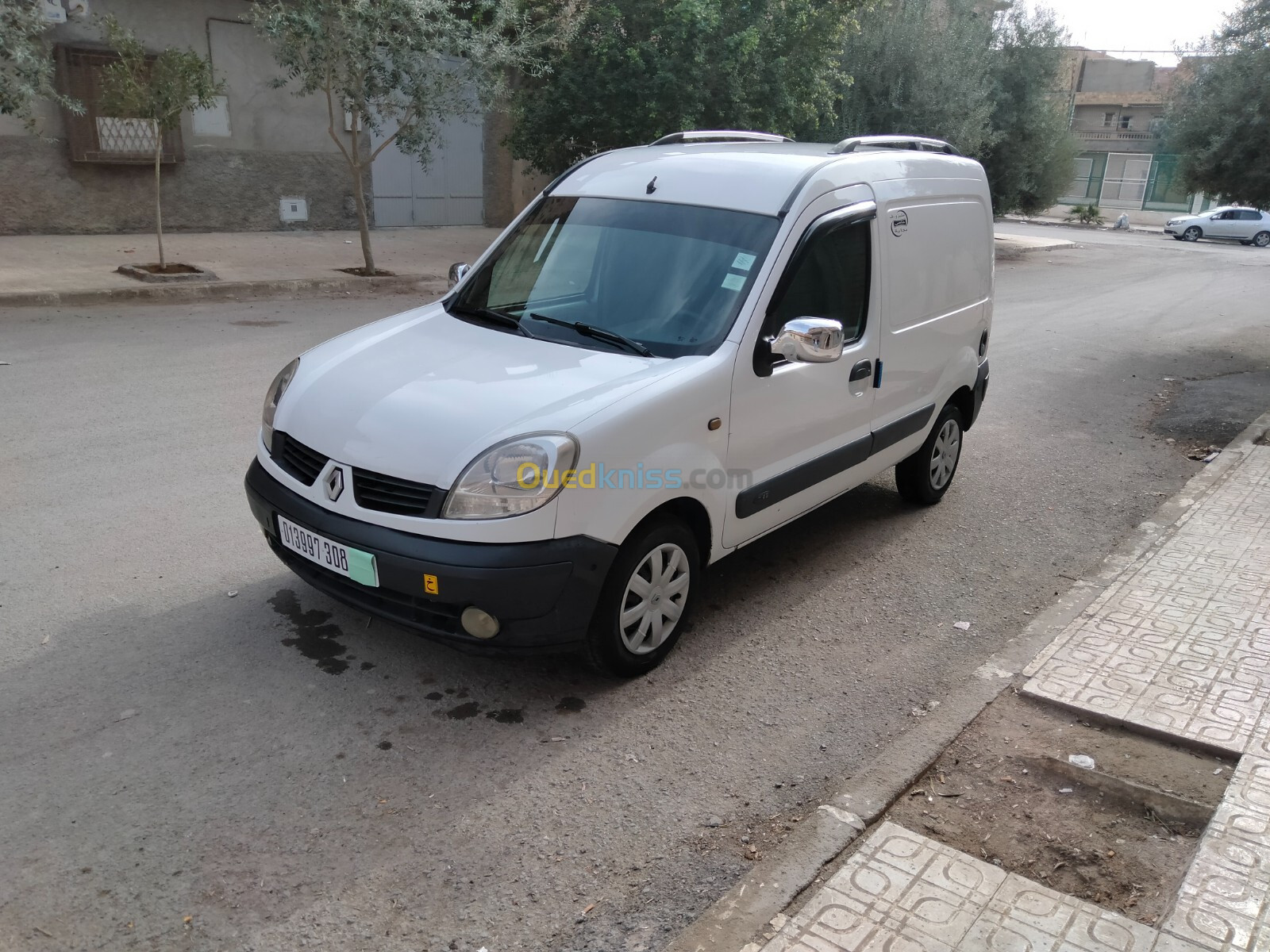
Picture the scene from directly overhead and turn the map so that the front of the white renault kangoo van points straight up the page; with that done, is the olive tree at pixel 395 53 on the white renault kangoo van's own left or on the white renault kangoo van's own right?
on the white renault kangoo van's own right

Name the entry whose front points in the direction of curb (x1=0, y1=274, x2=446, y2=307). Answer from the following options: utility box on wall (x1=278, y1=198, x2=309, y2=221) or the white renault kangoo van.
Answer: the utility box on wall

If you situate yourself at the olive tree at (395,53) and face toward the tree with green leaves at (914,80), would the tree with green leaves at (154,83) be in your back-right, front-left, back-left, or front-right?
back-left

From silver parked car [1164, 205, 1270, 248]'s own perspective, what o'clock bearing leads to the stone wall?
The stone wall is roughly at 10 o'clock from the silver parked car.

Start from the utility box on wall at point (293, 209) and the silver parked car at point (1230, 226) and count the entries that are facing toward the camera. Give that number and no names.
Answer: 1

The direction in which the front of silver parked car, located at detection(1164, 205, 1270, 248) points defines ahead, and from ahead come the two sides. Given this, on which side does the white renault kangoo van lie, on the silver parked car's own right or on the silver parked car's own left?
on the silver parked car's own left

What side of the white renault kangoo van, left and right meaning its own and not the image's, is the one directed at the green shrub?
back

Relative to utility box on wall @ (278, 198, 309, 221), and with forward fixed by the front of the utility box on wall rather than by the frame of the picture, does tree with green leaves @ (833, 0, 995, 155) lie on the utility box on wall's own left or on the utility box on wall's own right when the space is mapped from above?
on the utility box on wall's own left

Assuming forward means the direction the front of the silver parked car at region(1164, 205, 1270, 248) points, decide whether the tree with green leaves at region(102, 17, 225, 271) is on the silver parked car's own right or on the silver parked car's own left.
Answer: on the silver parked car's own left

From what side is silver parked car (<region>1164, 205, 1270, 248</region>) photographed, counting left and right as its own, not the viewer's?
left

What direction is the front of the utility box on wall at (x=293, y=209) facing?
toward the camera

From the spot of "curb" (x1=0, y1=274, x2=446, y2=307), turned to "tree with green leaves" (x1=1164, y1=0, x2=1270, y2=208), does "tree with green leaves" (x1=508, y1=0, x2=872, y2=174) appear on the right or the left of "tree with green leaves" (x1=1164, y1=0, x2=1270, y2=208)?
left

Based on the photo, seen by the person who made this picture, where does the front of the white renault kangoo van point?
facing the viewer and to the left of the viewer
